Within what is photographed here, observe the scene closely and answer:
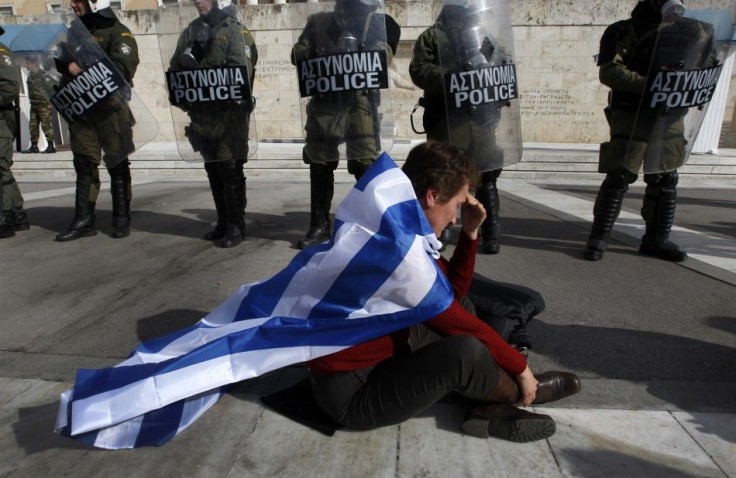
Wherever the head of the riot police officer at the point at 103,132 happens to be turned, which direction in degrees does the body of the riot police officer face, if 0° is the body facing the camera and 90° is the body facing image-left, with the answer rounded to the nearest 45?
approximately 45°

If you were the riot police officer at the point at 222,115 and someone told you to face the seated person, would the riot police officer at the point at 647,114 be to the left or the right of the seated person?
left

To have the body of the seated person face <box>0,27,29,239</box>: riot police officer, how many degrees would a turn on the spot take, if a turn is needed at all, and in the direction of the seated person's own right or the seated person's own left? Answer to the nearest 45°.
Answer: approximately 135° to the seated person's own left

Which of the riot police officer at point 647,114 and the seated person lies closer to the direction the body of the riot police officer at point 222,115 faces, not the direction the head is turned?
the seated person

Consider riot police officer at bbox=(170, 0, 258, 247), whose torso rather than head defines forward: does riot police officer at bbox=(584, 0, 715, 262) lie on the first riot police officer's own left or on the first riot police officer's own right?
on the first riot police officer's own left

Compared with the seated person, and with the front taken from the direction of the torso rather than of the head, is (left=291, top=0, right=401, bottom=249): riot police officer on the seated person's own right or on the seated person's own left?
on the seated person's own left

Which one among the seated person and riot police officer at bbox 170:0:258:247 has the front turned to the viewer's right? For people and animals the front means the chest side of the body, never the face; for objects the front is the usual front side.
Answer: the seated person

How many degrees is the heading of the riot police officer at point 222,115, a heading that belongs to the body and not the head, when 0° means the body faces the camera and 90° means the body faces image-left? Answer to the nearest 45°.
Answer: approximately 45°

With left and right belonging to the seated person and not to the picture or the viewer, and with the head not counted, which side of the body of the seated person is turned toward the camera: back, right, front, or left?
right
